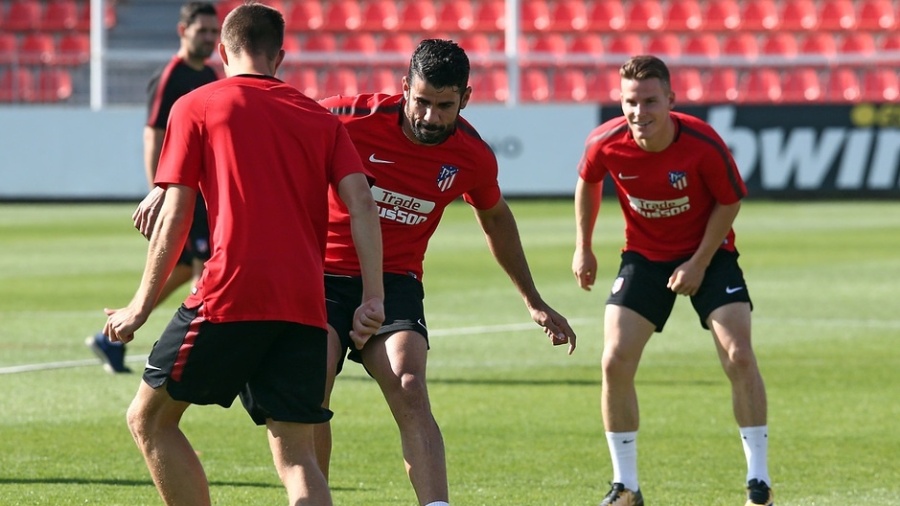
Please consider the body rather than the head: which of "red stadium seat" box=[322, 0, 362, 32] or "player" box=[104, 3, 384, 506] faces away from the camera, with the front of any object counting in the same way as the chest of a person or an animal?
the player

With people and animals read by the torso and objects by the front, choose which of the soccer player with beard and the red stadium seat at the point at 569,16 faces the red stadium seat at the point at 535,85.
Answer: the red stadium seat at the point at 569,16

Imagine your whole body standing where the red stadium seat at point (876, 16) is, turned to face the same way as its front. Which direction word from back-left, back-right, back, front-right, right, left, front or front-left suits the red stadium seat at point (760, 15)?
right

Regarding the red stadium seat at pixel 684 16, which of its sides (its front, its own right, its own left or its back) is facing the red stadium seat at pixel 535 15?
right

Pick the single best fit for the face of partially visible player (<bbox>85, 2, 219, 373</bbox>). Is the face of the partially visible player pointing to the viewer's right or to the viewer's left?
to the viewer's right

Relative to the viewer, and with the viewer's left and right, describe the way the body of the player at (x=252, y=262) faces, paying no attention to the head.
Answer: facing away from the viewer

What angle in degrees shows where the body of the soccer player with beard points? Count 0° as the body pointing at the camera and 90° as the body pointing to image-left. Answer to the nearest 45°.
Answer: approximately 0°

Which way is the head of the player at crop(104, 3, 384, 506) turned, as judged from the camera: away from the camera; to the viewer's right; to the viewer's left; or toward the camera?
away from the camera

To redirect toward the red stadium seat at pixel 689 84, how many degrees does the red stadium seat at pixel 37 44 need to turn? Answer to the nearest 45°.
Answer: approximately 45° to its left
